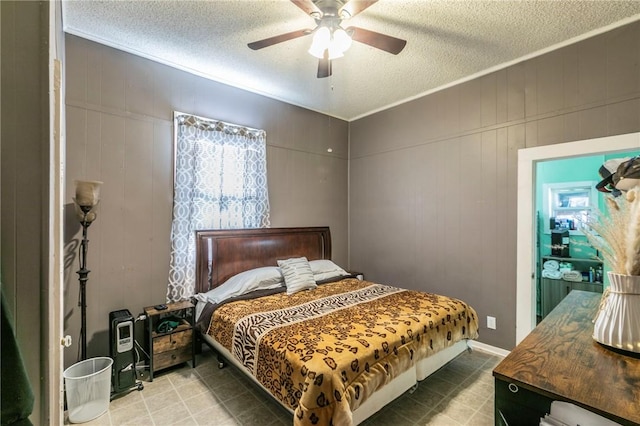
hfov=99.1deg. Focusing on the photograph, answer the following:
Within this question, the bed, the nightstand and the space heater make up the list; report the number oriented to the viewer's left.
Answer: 0

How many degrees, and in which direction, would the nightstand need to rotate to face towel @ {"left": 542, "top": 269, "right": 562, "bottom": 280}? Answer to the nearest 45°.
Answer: approximately 45° to its left

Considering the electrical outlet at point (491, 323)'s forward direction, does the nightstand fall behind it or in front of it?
in front

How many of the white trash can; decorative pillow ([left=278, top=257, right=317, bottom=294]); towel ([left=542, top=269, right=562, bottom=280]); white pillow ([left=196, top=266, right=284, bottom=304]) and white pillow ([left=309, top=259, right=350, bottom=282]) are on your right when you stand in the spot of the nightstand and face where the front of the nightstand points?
1

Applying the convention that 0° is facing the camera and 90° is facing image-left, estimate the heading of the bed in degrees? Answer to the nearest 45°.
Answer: approximately 315°

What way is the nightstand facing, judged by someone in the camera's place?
facing the viewer and to the right of the viewer

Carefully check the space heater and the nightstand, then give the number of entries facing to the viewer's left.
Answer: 0

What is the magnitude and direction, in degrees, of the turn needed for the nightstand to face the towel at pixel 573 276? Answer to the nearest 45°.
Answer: approximately 45° to its left

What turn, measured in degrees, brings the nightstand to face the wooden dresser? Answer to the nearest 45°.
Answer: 0° — it already faces it

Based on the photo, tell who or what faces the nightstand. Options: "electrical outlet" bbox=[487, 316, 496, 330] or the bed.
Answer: the electrical outlet

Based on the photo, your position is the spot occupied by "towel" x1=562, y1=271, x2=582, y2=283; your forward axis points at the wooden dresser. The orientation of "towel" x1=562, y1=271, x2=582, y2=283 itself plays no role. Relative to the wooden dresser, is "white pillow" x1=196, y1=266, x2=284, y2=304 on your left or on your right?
right

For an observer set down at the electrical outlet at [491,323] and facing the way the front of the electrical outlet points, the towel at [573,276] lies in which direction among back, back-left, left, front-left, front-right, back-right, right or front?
back
